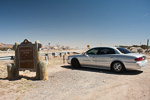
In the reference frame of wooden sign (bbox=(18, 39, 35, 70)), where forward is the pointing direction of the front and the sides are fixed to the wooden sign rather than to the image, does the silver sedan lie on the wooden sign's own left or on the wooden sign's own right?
on the wooden sign's own left

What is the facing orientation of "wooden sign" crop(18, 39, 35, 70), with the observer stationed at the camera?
facing the viewer

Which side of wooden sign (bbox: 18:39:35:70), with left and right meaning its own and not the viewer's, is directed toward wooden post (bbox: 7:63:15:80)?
right
